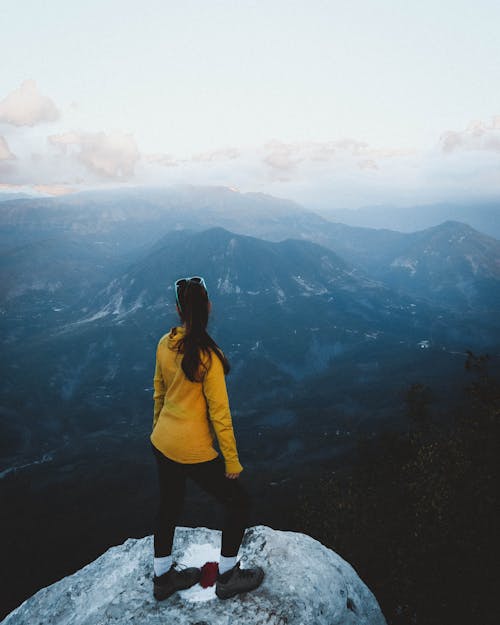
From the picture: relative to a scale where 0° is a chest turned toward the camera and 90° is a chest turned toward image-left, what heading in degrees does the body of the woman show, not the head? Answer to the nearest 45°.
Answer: approximately 225°
